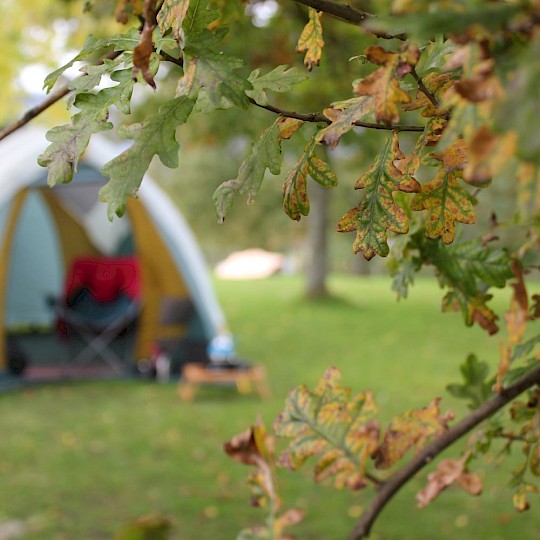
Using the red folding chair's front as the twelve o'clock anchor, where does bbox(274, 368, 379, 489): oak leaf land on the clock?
The oak leaf is roughly at 12 o'clock from the red folding chair.

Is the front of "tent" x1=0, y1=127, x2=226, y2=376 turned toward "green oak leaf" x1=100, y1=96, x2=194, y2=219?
yes

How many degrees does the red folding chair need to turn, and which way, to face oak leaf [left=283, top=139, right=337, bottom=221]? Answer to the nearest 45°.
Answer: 0° — it already faces it

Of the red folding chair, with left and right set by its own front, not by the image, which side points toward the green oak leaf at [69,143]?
front

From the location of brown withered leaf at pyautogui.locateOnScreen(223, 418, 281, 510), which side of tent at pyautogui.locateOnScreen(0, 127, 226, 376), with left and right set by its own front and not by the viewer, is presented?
front

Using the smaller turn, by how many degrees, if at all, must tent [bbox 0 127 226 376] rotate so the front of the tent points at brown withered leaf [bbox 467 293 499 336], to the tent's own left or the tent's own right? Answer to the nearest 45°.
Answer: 0° — it already faces it

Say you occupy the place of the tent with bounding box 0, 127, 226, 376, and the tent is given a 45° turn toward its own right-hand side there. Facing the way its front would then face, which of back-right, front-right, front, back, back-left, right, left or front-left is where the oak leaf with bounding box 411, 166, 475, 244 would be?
front-left

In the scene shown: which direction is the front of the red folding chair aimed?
toward the camera

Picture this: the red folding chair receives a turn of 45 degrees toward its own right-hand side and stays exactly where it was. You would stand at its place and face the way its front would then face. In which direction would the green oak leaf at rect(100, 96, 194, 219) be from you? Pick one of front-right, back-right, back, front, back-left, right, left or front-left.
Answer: front-left

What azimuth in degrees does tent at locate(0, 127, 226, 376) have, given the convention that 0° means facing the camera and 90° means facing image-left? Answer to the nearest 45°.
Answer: approximately 0°

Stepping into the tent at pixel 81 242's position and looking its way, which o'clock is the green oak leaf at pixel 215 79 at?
The green oak leaf is roughly at 12 o'clock from the tent.

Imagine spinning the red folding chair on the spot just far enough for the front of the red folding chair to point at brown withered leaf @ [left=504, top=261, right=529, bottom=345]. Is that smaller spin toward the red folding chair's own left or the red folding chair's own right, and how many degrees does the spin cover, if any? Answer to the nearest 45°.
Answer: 0° — it already faces it
